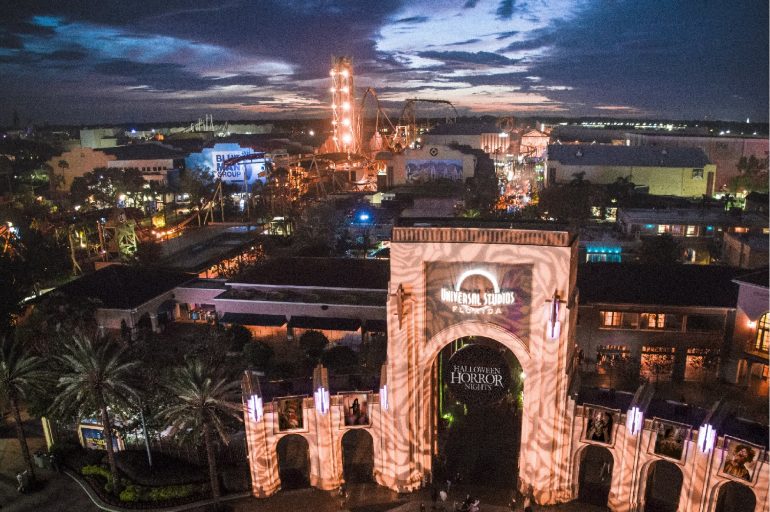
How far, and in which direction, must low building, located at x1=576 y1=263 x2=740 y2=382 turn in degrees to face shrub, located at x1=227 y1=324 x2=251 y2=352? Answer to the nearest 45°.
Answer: approximately 90° to its right

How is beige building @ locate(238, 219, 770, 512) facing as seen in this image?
toward the camera

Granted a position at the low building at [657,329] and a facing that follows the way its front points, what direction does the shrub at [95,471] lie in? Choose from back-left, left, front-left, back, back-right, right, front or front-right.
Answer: front-right

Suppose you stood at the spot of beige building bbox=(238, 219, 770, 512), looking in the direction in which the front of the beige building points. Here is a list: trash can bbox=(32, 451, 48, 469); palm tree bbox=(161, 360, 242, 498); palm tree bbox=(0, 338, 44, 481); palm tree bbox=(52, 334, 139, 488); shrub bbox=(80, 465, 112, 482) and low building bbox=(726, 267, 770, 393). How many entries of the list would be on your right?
5

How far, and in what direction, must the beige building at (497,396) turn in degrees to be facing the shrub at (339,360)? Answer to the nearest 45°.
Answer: approximately 135° to its right

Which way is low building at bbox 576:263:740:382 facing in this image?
toward the camera

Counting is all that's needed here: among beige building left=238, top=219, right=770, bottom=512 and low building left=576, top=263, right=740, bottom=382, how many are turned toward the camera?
2

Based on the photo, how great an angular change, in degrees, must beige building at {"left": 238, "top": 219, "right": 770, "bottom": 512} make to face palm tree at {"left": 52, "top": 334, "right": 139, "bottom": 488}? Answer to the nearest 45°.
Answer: approximately 90° to its right

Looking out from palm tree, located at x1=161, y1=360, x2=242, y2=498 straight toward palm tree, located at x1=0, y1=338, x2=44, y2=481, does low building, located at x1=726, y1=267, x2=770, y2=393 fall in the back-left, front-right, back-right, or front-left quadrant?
back-right

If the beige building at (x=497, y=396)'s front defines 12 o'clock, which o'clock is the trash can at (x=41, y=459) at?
The trash can is roughly at 3 o'clock from the beige building.

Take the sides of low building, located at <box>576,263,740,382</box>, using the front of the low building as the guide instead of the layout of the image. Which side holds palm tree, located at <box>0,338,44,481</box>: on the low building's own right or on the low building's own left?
on the low building's own right

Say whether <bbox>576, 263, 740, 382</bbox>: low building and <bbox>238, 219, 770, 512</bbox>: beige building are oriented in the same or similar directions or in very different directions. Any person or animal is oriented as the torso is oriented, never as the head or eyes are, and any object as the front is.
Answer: same or similar directions

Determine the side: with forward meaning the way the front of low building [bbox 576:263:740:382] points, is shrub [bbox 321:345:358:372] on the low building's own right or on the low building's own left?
on the low building's own right

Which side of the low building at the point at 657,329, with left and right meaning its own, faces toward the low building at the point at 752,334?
left

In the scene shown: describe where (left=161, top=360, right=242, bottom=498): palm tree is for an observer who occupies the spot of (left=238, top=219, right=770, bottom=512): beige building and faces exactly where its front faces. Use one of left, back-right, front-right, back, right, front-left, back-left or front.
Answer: right

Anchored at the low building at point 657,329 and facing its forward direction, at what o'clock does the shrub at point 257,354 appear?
The shrub is roughly at 2 o'clock from the low building.
